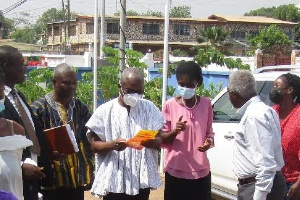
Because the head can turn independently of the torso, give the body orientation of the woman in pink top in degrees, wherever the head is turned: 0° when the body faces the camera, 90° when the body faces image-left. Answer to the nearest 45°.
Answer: approximately 0°

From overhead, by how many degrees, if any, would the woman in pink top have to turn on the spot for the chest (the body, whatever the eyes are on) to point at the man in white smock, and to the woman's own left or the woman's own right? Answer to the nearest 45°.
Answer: approximately 45° to the woman's own right

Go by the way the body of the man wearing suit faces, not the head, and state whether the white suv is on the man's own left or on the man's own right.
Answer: on the man's own left

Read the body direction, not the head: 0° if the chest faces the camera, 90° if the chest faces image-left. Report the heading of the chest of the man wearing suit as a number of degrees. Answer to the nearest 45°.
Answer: approximately 315°

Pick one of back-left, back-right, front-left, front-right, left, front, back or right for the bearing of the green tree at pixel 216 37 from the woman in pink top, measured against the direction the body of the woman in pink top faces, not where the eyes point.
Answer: back
